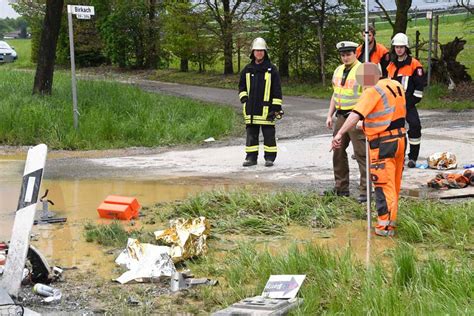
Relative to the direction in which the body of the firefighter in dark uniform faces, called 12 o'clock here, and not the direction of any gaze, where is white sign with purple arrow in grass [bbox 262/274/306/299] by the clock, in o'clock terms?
The white sign with purple arrow in grass is roughly at 12 o'clock from the firefighter in dark uniform.

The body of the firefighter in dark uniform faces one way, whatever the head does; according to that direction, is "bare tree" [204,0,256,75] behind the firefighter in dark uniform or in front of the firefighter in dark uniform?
behind

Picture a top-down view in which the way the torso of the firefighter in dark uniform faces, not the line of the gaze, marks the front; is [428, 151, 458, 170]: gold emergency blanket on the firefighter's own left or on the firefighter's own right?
on the firefighter's own left

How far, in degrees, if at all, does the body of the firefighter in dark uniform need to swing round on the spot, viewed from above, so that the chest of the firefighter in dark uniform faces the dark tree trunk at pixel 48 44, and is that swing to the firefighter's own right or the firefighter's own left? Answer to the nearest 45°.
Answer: approximately 135° to the firefighter's own right

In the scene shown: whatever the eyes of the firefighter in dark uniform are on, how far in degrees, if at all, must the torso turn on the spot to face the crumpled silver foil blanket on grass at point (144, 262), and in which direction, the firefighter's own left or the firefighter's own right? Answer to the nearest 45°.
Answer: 0° — they already face it

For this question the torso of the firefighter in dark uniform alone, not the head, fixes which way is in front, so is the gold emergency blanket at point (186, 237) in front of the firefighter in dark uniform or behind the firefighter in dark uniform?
in front

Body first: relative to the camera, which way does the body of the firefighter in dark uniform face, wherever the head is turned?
toward the camera

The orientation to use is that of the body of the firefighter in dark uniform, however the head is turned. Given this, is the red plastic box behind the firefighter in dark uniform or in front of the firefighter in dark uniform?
in front

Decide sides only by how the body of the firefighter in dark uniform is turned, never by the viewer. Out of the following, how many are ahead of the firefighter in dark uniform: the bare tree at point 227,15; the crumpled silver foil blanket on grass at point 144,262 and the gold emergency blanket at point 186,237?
2

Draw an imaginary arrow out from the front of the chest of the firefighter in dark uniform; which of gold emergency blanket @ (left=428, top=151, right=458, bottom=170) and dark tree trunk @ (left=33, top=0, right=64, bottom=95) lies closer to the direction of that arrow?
the gold emergency blanket

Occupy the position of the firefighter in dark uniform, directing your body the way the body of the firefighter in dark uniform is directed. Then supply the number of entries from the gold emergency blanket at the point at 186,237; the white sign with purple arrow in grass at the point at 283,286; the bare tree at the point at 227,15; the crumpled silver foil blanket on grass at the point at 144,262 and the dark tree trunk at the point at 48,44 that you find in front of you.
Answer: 3
